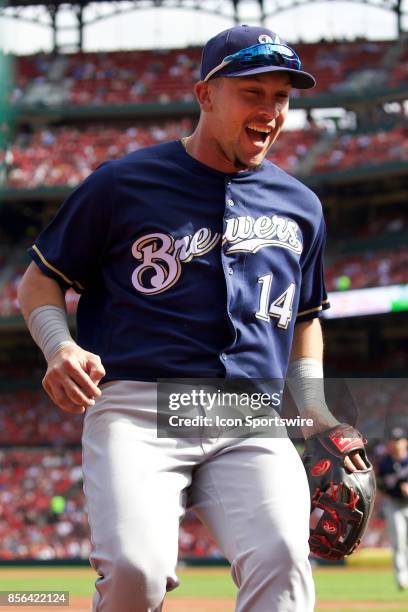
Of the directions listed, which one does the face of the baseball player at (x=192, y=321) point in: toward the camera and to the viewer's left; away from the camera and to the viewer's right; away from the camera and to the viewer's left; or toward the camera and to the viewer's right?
toward the camera and to the viewer's right

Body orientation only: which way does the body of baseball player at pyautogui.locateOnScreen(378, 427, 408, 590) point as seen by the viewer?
toward the camera

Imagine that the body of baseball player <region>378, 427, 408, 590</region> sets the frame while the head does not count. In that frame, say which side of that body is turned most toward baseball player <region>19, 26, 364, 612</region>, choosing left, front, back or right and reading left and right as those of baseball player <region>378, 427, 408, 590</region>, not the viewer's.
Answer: front
